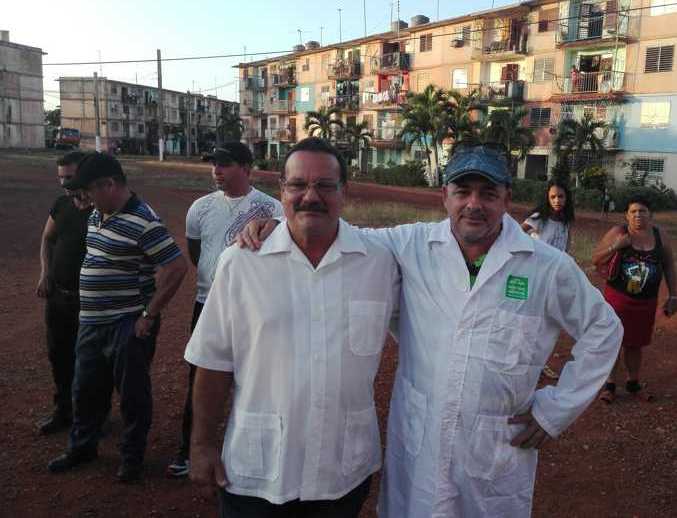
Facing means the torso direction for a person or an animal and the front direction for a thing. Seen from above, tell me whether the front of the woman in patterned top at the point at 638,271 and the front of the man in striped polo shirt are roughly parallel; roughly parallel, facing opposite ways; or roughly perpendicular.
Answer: roughly parallel

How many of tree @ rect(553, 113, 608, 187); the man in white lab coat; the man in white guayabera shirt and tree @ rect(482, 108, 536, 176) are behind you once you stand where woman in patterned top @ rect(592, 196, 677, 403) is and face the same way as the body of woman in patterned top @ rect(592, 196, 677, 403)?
2

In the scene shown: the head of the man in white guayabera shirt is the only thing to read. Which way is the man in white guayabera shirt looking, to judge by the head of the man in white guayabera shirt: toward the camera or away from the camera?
toward the camera

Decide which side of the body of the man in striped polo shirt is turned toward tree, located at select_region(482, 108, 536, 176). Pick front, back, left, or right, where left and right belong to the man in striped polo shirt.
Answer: back

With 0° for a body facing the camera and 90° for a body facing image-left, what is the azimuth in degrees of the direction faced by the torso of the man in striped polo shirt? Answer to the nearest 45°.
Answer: approximately 45°

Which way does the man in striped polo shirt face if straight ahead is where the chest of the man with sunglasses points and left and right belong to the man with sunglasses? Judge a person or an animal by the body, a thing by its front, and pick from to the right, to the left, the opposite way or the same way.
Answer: the same way

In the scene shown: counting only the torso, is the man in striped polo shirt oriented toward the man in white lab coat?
no

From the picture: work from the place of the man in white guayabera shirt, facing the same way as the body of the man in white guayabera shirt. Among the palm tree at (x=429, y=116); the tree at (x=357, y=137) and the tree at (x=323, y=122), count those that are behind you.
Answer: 3

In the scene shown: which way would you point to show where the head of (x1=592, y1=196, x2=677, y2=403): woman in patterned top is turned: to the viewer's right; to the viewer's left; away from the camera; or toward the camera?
toward the camera

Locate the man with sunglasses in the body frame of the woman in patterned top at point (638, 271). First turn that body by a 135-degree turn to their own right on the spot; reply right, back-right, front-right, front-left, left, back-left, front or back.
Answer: left

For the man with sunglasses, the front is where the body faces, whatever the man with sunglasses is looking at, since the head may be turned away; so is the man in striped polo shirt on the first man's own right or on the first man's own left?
on the first man's own left

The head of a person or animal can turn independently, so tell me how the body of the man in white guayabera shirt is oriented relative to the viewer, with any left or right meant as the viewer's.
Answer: facing the viewer

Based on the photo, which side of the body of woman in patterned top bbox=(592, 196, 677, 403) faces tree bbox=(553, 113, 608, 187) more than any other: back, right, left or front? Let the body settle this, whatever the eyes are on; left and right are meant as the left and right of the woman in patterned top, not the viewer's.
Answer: back

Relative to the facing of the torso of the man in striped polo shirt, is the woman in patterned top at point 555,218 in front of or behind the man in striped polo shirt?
behind

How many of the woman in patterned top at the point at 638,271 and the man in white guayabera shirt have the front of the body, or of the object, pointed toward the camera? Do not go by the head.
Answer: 2
